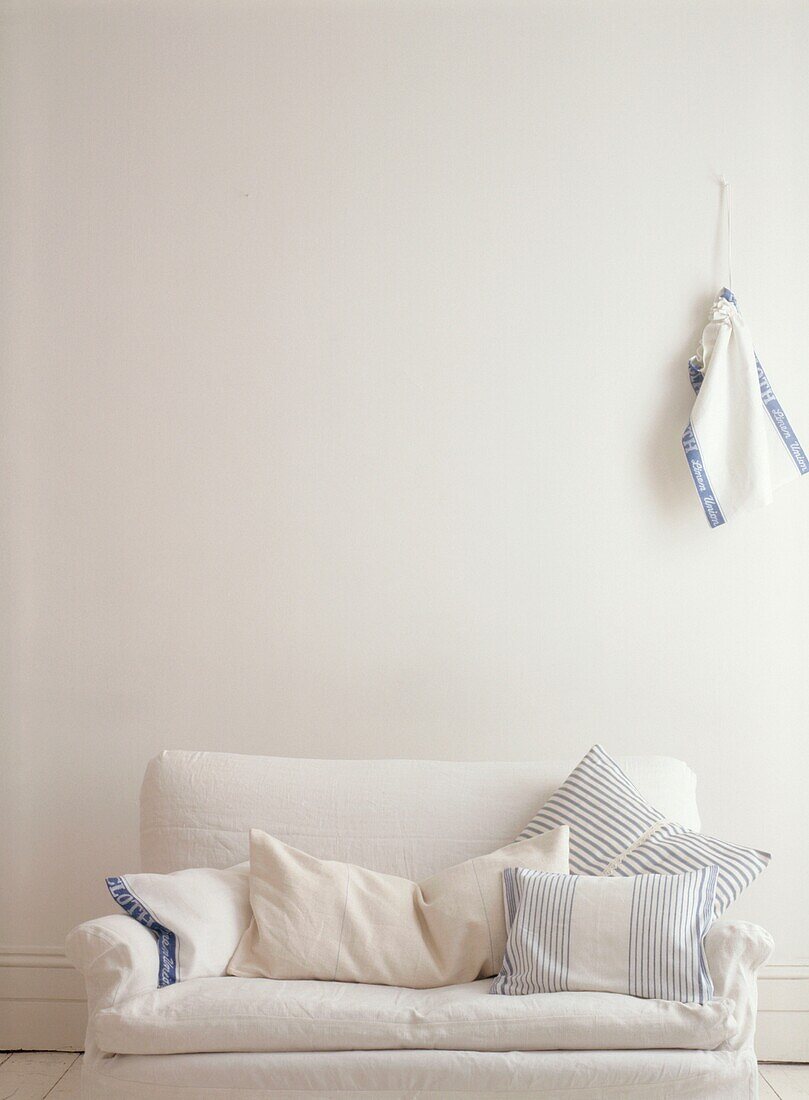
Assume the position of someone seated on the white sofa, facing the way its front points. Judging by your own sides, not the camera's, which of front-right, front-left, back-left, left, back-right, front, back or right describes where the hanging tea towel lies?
back-left

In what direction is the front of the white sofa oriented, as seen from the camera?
facing the viewer
